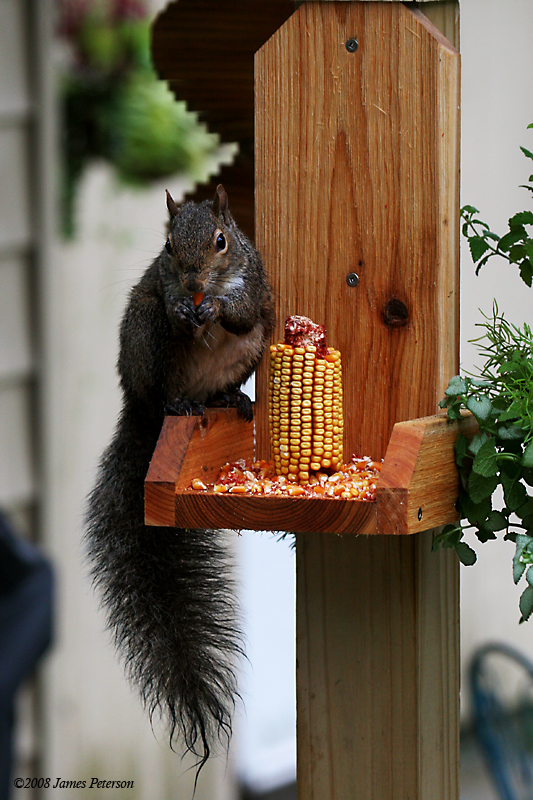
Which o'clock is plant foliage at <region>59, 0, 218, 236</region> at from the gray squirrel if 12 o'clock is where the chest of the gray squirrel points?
The plant foliage is roughly at 6 o'clock from the gray squirrel.

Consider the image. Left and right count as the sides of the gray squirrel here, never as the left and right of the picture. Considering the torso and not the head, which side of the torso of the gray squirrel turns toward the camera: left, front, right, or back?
front
